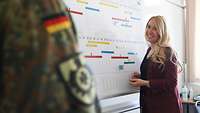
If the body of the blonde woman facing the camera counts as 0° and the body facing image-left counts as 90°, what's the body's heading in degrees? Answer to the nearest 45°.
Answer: approximately 45°

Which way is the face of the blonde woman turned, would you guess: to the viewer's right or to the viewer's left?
to the viewer's left

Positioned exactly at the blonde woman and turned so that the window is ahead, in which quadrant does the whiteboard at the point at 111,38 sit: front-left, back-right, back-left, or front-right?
back-left

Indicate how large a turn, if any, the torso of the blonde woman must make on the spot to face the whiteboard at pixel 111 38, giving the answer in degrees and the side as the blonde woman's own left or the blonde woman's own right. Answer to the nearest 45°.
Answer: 0° — they already face it

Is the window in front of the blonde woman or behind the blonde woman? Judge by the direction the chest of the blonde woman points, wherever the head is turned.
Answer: behind
